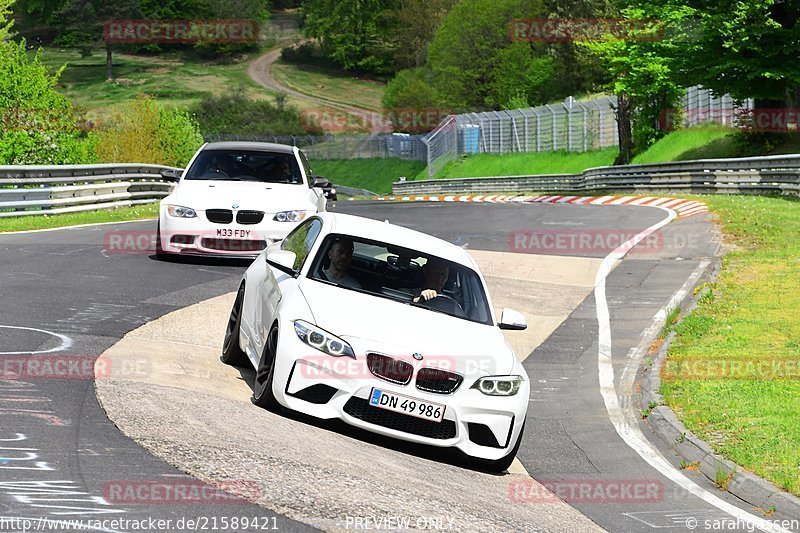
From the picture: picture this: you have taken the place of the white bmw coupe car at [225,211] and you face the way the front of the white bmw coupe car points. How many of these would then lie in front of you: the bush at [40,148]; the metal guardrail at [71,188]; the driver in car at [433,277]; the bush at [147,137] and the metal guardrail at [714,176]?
1

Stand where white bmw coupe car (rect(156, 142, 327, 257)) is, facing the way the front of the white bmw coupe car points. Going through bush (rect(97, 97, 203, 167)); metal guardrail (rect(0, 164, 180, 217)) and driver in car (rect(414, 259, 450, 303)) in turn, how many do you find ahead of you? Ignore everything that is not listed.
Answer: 1

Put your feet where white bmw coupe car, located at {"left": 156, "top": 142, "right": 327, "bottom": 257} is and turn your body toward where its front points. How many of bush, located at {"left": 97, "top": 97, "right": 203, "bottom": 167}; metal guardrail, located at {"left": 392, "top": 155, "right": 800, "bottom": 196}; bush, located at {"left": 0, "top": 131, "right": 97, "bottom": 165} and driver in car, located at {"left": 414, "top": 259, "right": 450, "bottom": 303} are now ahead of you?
1

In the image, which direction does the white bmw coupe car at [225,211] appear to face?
toward the camera

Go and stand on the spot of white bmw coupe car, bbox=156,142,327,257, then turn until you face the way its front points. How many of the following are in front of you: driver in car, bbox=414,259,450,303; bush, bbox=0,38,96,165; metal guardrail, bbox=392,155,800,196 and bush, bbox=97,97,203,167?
1

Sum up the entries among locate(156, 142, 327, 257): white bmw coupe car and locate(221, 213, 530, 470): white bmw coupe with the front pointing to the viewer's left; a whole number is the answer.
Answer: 0

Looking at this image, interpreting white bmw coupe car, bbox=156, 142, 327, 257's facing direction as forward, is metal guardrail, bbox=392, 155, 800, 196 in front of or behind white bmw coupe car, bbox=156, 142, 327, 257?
behind

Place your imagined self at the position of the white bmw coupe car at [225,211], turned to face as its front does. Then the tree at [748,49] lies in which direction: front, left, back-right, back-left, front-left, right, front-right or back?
back-left

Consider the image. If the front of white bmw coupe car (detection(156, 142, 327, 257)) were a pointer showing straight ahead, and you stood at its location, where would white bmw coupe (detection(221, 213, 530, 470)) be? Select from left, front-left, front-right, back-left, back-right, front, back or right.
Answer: front

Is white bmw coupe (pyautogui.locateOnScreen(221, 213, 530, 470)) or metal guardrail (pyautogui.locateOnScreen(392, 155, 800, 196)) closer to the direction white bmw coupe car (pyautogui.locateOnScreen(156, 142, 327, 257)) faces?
the white bmw coupe

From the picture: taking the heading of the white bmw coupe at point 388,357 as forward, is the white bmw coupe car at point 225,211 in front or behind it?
behind

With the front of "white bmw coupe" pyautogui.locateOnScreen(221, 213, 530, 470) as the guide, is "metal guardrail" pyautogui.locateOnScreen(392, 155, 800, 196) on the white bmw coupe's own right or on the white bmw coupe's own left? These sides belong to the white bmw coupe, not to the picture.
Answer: on the white bmw coupe's own left

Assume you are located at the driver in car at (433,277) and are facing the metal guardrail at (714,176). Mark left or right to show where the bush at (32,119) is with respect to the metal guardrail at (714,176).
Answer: left

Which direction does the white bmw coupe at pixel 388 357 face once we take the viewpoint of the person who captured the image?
facing the viewer and to the right of the viewer
